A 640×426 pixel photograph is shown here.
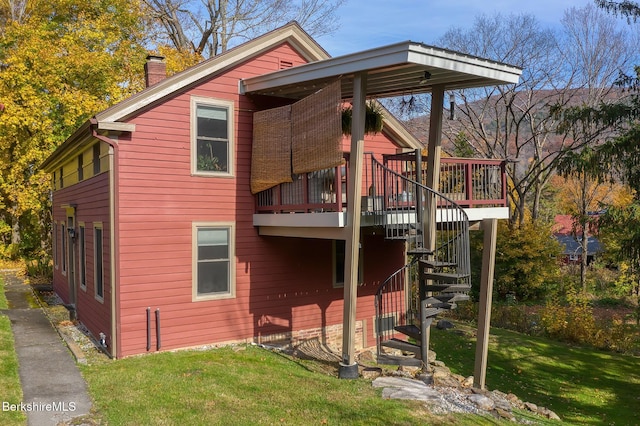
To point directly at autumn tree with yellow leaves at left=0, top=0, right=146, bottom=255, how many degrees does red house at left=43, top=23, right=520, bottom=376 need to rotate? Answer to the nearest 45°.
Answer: approximately 45° to its right

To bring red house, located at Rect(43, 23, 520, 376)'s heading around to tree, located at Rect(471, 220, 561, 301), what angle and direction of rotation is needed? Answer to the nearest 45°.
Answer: approximately 135° to its right

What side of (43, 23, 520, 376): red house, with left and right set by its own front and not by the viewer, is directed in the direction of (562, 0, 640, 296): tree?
back

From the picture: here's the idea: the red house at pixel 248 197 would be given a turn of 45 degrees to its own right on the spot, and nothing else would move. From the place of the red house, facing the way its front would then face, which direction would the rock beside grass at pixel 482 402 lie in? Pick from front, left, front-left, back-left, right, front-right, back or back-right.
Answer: back

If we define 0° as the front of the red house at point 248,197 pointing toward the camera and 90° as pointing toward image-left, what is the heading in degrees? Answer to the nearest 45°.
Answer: approximately 90°

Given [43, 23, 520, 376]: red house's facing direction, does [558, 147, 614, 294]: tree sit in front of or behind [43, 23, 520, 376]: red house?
behind
